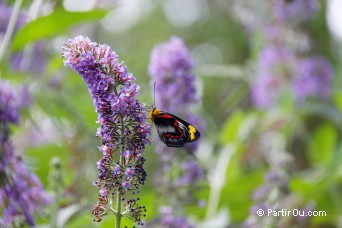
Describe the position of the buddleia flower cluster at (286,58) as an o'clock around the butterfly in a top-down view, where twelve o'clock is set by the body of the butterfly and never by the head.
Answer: The buddleia flower cluster is roughly at 4 o'clock from the butterfly.

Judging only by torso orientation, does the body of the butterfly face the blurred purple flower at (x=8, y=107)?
yes

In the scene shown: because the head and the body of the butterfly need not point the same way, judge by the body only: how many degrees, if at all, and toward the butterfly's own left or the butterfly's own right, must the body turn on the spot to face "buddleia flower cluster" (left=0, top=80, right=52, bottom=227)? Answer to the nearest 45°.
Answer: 0° — it already faces it

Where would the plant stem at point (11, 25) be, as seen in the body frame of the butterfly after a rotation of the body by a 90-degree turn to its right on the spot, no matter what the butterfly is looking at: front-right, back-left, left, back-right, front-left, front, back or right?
left

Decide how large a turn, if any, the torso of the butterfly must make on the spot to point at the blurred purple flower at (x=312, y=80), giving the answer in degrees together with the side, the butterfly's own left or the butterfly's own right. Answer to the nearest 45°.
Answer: approximately 135° to the butterfly's own right

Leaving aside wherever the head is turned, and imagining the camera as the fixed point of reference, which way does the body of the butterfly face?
to the viewer's left

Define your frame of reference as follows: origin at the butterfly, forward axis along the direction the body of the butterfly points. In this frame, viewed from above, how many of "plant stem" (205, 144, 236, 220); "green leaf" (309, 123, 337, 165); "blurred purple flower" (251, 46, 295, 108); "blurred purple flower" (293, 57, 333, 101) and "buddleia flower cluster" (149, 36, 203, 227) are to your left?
0

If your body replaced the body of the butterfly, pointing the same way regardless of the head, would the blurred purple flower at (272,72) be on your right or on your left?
on your right

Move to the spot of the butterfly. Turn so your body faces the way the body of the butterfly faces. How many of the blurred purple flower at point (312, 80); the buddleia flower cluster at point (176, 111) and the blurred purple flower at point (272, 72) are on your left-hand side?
0

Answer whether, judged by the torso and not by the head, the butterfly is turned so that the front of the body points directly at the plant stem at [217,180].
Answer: no

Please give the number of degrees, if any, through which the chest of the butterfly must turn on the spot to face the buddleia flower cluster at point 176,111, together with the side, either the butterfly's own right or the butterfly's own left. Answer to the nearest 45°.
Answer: approximately 90° to the butterfly's own right
